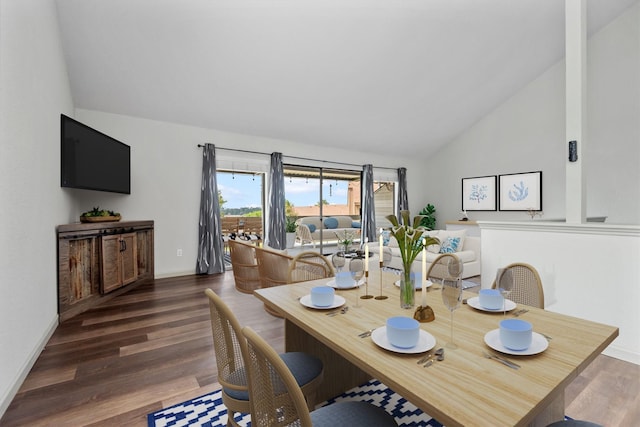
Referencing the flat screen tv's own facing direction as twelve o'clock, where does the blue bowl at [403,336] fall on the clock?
The blue bowl is roughly at 1 o'clock from the flat screen tv.

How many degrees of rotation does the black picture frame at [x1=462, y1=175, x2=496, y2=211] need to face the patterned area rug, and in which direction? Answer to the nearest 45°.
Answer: approximately 45° to its left

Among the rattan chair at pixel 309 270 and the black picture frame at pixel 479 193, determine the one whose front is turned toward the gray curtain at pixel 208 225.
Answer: the black picture frame

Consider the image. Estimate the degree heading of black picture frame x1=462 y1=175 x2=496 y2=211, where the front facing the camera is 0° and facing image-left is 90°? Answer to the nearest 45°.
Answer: approximately 45°

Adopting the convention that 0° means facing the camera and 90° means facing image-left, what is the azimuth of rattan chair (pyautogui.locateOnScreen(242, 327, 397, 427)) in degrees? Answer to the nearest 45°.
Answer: approximately 225°

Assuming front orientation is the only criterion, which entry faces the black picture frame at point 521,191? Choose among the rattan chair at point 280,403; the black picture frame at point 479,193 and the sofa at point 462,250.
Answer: the rattan chair

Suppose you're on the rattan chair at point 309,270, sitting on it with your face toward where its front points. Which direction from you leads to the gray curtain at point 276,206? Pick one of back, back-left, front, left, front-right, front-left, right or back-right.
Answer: back-left

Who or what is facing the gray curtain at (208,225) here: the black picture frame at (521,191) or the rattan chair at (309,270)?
the black picture frame
